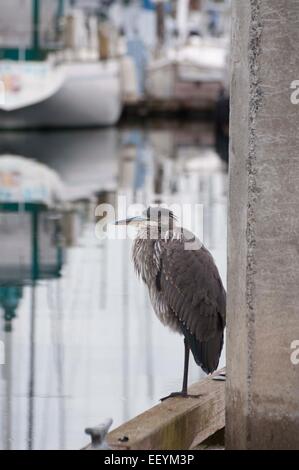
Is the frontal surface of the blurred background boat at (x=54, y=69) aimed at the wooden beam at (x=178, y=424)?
no

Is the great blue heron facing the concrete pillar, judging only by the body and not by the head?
no

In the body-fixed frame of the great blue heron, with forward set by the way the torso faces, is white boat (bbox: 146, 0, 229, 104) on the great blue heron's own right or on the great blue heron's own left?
on the great blue heron's own right

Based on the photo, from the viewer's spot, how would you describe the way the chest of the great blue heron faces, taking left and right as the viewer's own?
facing to the left of the viewer

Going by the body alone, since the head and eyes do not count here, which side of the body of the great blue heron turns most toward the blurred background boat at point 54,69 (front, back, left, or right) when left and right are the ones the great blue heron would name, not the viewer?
right
